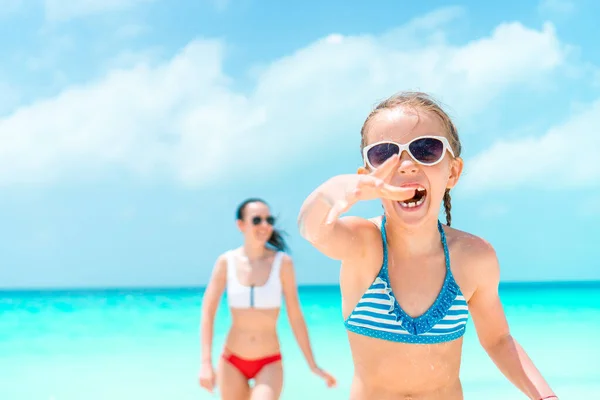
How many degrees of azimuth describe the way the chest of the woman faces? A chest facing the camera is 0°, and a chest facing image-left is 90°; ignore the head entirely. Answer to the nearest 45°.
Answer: approximately 0°

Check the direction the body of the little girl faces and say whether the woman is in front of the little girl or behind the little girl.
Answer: behind

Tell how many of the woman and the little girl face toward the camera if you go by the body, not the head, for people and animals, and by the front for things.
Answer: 2

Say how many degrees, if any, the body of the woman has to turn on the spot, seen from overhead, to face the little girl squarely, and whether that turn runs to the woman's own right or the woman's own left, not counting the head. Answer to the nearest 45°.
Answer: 0° — they already face them
